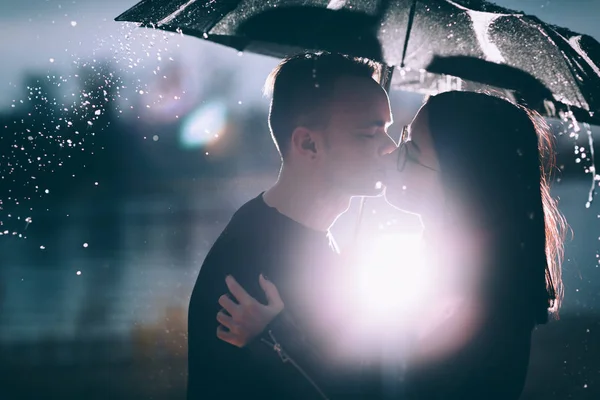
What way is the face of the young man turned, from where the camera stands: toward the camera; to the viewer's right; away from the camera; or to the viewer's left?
to the viewer's right

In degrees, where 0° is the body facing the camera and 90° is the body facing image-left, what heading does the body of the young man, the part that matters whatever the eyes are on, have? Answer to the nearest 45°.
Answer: approximately 270°
